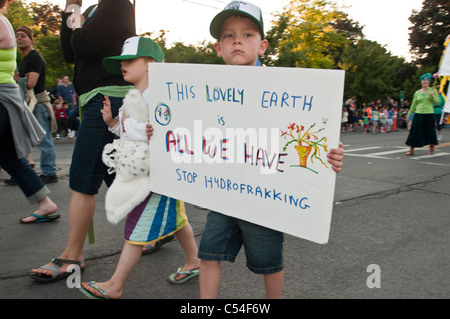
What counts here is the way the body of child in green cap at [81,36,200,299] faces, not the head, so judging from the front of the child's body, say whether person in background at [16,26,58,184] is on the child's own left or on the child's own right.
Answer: on the child's own right

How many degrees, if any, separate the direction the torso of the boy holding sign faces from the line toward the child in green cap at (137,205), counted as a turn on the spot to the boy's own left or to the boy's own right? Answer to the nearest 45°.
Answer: approximately 90° to the boy's own right

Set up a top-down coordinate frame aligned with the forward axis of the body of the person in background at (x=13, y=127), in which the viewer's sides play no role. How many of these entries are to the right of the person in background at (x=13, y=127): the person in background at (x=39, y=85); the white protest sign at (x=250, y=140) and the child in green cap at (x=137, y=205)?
1

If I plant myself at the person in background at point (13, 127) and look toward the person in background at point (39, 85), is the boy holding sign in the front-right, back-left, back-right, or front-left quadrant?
back-right

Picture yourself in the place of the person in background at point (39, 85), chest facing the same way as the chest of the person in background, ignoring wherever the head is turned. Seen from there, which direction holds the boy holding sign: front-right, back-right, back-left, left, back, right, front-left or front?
left

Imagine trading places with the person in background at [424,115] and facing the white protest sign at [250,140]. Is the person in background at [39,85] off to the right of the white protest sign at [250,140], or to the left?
right

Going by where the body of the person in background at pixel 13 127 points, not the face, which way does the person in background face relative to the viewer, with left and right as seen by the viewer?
facing to the left of the viewer
